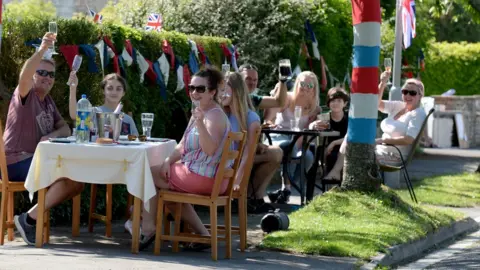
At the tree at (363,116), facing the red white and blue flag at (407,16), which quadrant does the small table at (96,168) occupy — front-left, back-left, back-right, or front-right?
back-left

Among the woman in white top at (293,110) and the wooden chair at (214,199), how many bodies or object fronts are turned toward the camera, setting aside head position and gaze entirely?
1

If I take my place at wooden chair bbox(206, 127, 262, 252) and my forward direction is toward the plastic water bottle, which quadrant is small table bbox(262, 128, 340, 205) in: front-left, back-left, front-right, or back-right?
back-right

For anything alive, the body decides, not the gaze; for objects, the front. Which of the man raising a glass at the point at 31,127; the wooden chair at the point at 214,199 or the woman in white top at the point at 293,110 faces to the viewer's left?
the wooden chair

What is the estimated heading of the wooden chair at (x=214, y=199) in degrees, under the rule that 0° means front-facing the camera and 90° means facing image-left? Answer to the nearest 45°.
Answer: approximately 90°

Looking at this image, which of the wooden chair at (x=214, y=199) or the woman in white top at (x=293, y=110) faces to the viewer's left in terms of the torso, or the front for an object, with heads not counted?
the wooden chair

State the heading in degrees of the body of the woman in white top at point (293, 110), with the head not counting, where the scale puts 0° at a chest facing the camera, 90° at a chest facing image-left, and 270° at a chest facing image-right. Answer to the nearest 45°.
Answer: approximately 0°

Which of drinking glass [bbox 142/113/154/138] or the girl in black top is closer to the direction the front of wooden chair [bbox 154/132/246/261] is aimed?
the drinking glass
